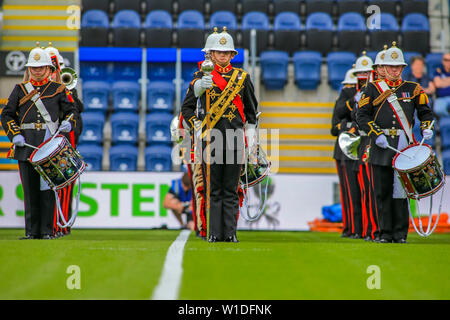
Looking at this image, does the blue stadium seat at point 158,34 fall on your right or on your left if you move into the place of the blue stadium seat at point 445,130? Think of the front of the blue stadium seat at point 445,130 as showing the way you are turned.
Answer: on your right

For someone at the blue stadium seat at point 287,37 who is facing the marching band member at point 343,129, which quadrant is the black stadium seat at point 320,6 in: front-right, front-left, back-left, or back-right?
back-left

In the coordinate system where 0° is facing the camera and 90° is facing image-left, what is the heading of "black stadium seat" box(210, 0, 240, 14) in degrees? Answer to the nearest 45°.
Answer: approximately 0°

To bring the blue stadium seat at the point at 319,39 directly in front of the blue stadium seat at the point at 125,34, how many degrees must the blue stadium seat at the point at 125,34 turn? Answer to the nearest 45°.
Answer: approximately 90° to its left

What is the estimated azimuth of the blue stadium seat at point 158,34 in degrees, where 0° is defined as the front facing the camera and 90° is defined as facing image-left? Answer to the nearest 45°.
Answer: approximately 0°

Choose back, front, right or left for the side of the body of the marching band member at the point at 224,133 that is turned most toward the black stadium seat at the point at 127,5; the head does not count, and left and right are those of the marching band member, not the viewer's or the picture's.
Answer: back

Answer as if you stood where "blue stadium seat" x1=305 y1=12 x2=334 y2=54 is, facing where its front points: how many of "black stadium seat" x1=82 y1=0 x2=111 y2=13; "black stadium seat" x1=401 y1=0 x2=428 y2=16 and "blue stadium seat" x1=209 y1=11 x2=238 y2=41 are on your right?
2
